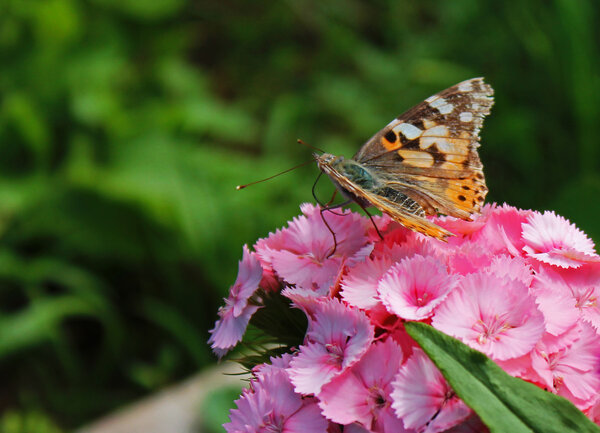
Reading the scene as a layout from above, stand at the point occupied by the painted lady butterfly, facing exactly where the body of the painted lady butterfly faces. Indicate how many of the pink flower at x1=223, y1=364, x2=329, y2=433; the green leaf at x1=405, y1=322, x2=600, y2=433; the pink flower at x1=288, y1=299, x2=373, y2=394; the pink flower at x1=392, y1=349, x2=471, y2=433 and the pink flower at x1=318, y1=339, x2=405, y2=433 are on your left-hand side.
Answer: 5

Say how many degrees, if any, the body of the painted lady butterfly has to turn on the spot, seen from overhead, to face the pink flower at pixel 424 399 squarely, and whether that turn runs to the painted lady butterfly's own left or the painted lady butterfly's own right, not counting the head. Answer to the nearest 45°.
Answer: approximately 90° to the painted lady butterfly's own left

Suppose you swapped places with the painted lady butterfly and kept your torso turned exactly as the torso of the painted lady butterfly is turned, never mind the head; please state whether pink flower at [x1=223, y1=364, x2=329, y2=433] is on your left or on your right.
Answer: on your left

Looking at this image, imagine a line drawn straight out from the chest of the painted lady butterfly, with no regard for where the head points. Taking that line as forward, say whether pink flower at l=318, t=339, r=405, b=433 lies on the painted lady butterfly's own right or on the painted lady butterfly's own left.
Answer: on the painted lady butterfly's own left

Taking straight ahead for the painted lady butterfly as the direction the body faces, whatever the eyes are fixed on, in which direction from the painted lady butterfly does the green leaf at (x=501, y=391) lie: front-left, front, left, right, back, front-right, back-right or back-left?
left

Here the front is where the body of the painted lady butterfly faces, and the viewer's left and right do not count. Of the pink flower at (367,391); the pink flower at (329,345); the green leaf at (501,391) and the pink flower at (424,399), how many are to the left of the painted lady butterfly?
4

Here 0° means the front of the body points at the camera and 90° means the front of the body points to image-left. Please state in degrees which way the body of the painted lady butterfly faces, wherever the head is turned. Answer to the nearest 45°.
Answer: approximately 90°
